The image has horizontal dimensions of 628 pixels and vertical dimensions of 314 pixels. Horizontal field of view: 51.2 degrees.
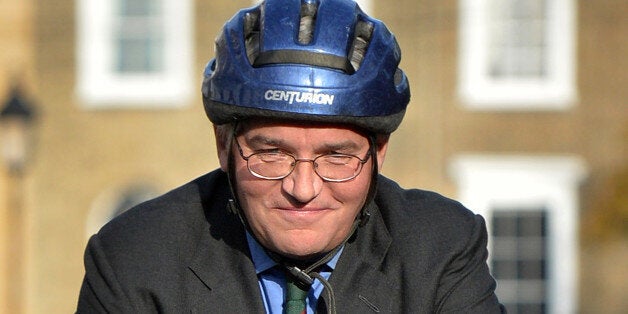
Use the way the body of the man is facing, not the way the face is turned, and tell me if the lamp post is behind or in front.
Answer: behind

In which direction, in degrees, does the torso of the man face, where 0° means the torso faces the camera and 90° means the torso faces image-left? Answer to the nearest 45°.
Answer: approximately 0°
